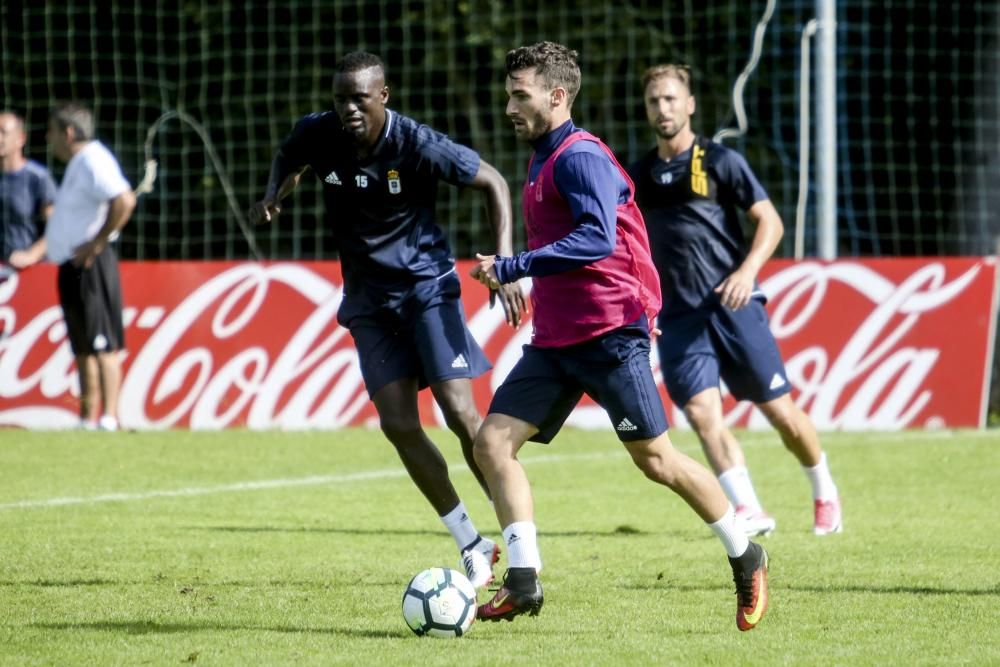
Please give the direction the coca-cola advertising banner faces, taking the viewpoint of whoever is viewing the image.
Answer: facing the viewer

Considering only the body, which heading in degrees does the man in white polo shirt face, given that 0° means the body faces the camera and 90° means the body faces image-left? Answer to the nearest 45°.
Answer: approximately 90°

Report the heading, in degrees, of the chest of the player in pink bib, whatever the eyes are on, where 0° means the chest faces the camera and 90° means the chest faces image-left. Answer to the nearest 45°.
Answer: approximately 90°

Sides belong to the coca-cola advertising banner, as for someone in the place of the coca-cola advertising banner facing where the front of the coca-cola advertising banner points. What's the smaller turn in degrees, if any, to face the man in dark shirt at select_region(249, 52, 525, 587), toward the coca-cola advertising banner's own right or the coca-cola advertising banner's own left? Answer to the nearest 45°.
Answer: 0° — it already faces them

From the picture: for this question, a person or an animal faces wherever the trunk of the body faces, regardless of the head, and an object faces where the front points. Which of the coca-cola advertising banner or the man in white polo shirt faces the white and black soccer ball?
the coca-cola advertising banner
